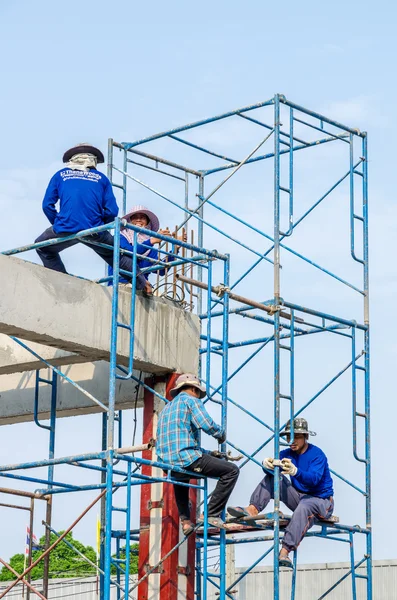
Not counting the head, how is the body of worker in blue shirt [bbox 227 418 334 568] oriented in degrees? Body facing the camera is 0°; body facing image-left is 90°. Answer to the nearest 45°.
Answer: approximately 45°

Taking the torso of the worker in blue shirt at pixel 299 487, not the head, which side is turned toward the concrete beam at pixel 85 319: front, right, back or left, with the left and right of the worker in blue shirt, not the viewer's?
front

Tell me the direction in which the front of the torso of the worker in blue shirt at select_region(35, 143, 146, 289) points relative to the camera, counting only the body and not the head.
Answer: away from the camera

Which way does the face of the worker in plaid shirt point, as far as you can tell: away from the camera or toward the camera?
away from the camera

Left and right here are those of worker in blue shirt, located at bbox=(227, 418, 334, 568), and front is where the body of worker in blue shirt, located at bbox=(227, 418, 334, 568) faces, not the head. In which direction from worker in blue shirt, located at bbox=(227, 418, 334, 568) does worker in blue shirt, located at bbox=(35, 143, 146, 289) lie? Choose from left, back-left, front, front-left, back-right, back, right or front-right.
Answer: front

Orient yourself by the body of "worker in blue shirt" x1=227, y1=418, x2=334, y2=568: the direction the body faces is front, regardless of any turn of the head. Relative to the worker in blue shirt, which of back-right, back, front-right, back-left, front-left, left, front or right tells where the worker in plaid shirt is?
front

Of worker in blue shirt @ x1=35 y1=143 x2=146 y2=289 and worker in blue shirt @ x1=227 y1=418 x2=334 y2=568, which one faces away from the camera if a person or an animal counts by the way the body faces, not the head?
worker in blue shirt @ x1=35 y1=143 x2=146 y2=289

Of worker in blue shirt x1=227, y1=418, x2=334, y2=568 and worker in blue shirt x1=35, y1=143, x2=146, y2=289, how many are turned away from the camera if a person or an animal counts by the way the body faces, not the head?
1
